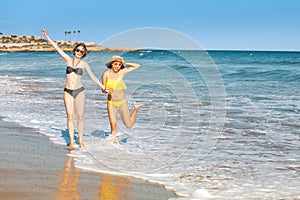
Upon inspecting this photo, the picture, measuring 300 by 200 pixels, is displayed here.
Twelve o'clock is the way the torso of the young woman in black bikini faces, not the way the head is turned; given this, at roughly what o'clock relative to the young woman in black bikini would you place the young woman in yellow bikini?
The young woman in yellow bikini is roughly at 9 o'clock from the young woman in black bikini.

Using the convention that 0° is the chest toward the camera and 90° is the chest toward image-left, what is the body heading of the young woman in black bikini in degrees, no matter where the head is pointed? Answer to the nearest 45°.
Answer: approximately 0°

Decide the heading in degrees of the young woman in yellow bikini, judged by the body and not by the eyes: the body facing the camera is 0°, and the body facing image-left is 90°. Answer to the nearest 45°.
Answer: approximately 0°

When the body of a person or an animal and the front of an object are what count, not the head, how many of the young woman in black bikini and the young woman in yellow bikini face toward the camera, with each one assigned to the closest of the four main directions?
2

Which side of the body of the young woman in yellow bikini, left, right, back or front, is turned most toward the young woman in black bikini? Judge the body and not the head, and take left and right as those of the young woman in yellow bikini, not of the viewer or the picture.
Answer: right
